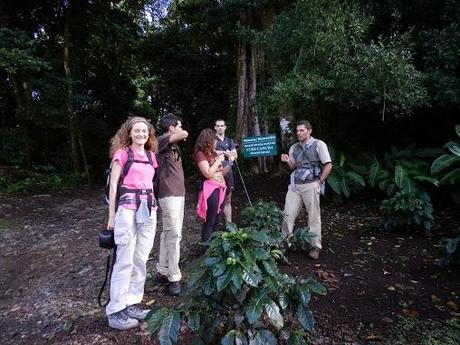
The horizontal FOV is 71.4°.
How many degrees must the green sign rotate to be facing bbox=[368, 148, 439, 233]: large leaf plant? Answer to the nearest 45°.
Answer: approximately 90° to its left

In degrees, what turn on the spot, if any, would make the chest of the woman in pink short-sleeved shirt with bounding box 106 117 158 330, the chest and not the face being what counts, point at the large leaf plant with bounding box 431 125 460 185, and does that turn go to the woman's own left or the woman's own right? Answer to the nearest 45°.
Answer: approximately 45° to the woman's own left

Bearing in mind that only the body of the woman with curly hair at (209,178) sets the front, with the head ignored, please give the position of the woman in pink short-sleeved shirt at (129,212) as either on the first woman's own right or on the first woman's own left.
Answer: on the first woman's own right

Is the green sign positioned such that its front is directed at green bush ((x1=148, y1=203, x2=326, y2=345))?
yes

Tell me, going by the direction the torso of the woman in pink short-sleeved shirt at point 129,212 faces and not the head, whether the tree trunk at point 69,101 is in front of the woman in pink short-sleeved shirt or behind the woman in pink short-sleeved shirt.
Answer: behind

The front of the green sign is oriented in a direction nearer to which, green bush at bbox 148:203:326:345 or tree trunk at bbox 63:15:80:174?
the green bush

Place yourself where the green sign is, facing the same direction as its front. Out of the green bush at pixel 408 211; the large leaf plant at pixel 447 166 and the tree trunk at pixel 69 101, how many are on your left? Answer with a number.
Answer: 2
